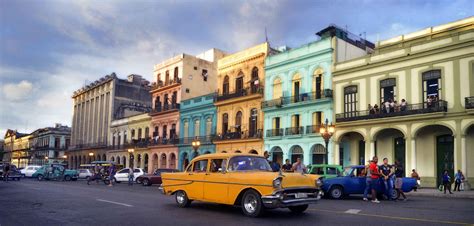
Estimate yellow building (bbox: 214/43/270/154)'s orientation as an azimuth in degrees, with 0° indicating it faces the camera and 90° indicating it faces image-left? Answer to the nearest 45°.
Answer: approximately 45°

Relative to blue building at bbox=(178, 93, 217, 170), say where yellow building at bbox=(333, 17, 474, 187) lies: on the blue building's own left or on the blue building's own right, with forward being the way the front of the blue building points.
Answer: on the blue building's own left

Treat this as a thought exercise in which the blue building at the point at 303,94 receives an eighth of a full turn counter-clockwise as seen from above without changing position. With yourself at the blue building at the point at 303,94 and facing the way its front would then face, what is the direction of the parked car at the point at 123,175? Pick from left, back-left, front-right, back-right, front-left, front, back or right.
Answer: right

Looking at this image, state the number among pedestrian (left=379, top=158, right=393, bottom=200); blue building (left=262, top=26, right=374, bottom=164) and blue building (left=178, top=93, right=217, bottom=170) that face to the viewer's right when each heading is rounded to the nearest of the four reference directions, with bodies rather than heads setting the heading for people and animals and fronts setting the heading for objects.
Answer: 0

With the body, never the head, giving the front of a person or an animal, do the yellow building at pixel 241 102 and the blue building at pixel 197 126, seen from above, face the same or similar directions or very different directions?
same or similar directions

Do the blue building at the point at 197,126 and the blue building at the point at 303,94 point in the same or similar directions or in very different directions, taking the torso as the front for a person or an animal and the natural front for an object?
same or similar directions

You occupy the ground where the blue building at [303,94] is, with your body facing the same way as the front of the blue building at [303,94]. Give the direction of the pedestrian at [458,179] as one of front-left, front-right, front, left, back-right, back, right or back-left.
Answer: left

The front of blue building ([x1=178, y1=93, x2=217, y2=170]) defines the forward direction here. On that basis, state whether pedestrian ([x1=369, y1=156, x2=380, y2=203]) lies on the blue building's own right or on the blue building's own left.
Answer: on the blue building's own left

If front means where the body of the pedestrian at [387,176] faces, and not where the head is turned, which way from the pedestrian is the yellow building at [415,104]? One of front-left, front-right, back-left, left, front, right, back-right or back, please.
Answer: back

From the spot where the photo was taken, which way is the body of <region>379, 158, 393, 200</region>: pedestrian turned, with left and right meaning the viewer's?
facing the viewer

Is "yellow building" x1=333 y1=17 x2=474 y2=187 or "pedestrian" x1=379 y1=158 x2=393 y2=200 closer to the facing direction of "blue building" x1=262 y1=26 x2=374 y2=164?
the pedestrian

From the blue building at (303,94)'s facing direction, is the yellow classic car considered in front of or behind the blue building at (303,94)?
in front

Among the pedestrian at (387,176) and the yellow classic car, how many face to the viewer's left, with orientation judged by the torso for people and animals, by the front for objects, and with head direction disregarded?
0

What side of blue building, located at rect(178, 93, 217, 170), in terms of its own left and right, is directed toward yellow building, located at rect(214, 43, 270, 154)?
left

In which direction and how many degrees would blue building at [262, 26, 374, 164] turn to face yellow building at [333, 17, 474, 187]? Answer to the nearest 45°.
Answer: approximately 90° to its left
